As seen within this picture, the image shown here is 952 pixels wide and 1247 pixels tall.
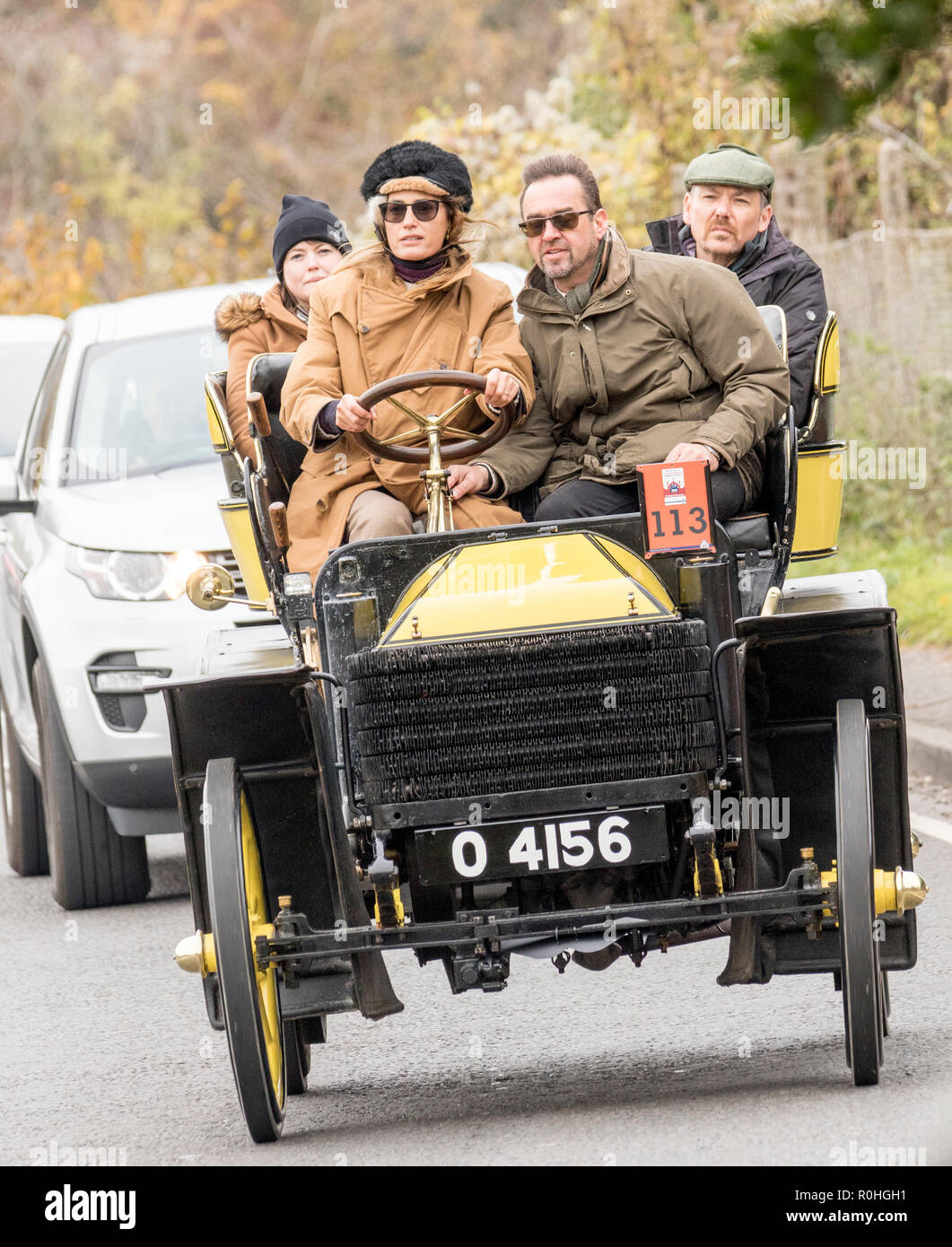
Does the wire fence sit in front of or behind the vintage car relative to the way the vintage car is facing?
behind

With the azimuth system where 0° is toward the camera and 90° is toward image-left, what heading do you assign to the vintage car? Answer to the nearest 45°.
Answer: approximately 0°

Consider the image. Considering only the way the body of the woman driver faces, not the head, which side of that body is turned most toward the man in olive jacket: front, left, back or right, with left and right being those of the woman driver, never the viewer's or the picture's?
left

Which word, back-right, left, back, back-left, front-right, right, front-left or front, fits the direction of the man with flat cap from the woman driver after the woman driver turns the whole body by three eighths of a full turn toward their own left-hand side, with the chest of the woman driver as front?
front

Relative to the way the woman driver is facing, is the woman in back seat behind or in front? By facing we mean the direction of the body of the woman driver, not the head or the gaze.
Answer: behind
